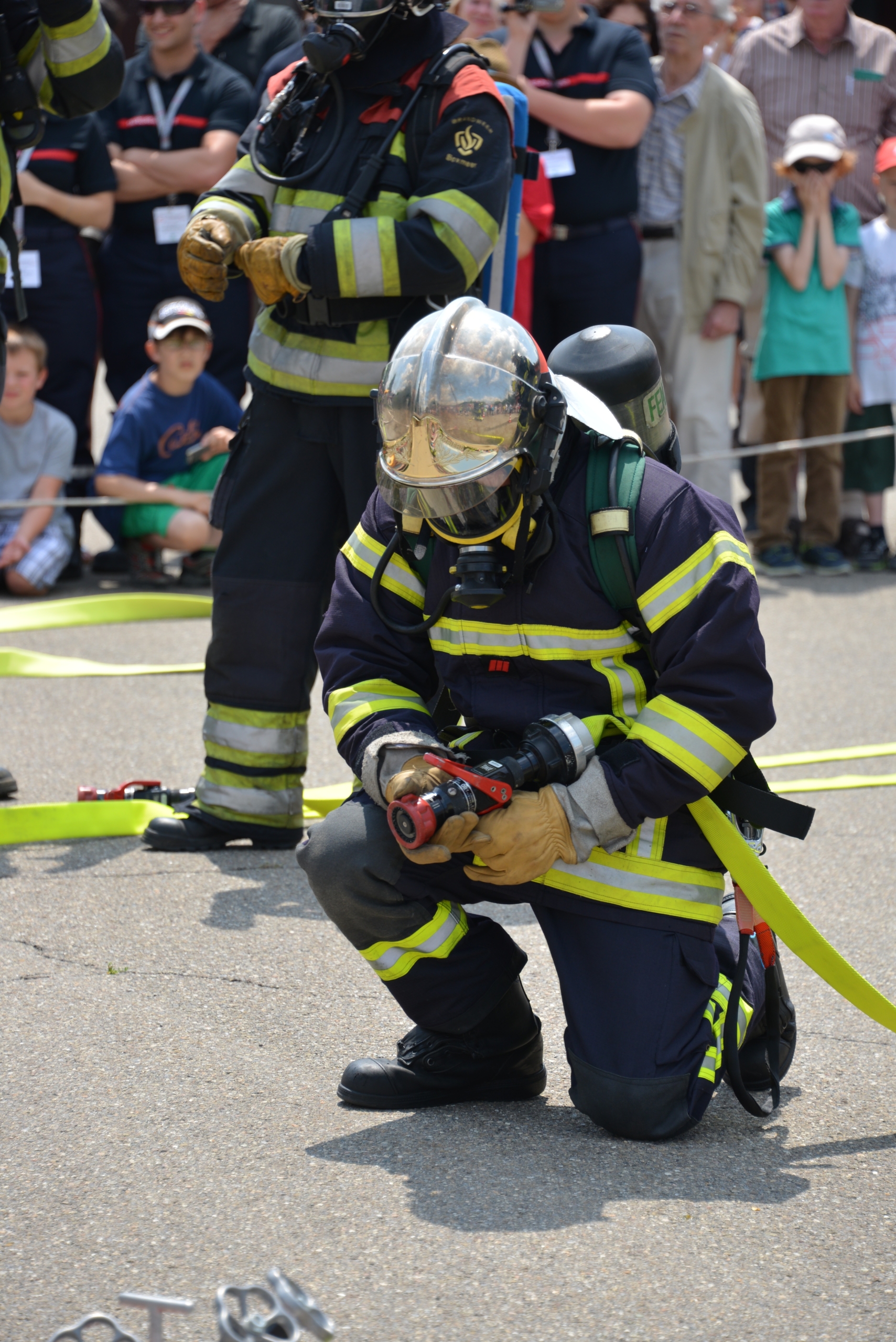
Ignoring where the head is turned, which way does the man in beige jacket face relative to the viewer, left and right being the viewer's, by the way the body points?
facing the viewer and to the left of the viewer

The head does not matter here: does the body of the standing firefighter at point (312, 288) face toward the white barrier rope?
no

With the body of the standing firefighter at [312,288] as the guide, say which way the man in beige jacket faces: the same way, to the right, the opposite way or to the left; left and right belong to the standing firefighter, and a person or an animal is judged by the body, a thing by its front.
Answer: the same way

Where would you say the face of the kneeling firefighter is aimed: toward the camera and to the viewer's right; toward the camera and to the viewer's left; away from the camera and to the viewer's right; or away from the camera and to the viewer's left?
toward the camera and to the viewer's left

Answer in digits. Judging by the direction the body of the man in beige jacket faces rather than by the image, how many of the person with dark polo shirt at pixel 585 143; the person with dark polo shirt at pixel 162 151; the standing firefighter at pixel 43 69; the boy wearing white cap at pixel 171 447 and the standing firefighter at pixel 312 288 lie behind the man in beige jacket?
0

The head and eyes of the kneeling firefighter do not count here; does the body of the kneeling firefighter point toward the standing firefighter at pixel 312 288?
no

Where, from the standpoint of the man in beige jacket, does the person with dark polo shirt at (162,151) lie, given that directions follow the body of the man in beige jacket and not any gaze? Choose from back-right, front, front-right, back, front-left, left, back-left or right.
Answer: front-right

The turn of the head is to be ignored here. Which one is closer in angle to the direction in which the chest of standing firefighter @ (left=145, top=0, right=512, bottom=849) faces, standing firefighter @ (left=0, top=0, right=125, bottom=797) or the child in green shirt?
the standing firefighter

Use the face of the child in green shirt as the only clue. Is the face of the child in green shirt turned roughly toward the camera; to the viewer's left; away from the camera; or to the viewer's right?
toward the camera

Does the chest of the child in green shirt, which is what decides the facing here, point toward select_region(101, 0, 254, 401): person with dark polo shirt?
no

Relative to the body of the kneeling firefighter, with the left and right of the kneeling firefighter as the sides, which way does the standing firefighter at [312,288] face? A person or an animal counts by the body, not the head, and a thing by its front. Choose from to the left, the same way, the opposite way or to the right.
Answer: the same way

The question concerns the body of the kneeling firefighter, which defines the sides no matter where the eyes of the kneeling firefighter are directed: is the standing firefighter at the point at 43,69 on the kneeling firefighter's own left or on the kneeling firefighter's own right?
on the kneeling firefighter's own right

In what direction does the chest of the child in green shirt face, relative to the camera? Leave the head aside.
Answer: toward the camera

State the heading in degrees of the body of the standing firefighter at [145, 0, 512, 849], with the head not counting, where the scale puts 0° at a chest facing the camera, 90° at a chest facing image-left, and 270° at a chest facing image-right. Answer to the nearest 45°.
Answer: approximately 45°

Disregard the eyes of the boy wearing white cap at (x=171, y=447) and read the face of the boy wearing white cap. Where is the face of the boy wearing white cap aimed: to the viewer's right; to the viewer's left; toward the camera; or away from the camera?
toward the camera
